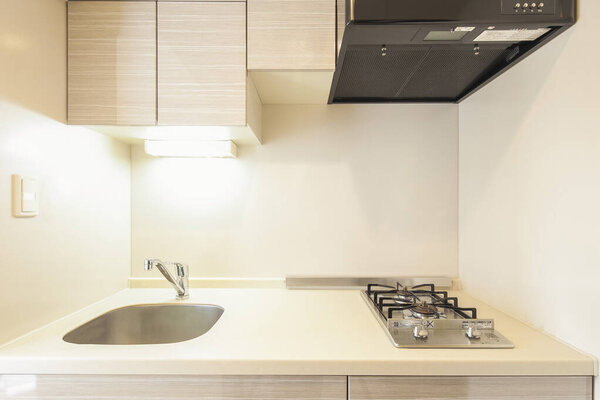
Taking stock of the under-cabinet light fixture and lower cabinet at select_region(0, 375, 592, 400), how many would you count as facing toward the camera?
2

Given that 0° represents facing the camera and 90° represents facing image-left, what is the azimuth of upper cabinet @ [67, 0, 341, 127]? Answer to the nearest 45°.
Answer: approximately 0°

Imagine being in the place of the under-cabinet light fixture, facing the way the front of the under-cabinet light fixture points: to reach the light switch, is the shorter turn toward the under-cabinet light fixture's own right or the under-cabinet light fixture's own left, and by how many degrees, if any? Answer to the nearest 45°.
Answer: approximately 45° to the under-cabinet light fixture's own right
